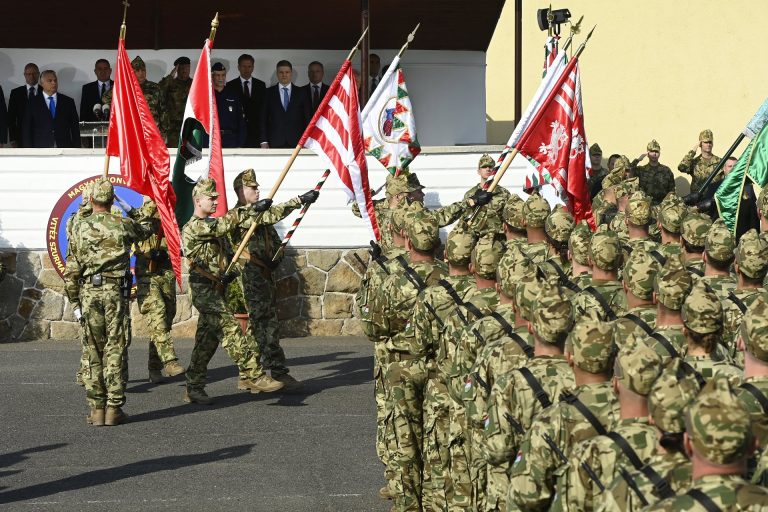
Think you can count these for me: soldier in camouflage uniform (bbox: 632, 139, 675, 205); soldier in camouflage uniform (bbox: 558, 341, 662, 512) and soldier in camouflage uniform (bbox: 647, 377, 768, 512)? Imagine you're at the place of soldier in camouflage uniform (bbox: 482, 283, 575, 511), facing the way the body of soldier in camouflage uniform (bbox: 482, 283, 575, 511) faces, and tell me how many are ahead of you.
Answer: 1

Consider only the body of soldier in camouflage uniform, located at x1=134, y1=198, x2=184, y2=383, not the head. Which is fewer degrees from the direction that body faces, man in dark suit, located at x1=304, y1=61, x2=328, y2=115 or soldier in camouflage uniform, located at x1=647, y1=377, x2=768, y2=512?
the soldier in camouflage uniform

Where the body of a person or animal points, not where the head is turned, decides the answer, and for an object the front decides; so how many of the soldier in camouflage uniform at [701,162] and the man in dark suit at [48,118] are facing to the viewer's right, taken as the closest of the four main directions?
0

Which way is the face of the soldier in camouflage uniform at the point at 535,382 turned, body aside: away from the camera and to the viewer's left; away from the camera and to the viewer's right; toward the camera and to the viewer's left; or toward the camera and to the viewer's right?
away from the camera and to the viewer's left

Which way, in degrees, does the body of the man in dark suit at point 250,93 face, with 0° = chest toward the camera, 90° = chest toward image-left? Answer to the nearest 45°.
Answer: approximately 0°

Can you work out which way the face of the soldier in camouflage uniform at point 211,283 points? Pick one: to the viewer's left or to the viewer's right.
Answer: to the viewer's right

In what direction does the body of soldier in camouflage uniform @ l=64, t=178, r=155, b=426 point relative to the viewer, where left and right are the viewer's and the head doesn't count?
facing away from the viewer

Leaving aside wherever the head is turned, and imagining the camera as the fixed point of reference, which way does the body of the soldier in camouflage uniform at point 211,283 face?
to the viewer's right

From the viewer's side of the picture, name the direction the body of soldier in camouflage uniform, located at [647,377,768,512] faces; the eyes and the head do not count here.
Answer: away from the camera
